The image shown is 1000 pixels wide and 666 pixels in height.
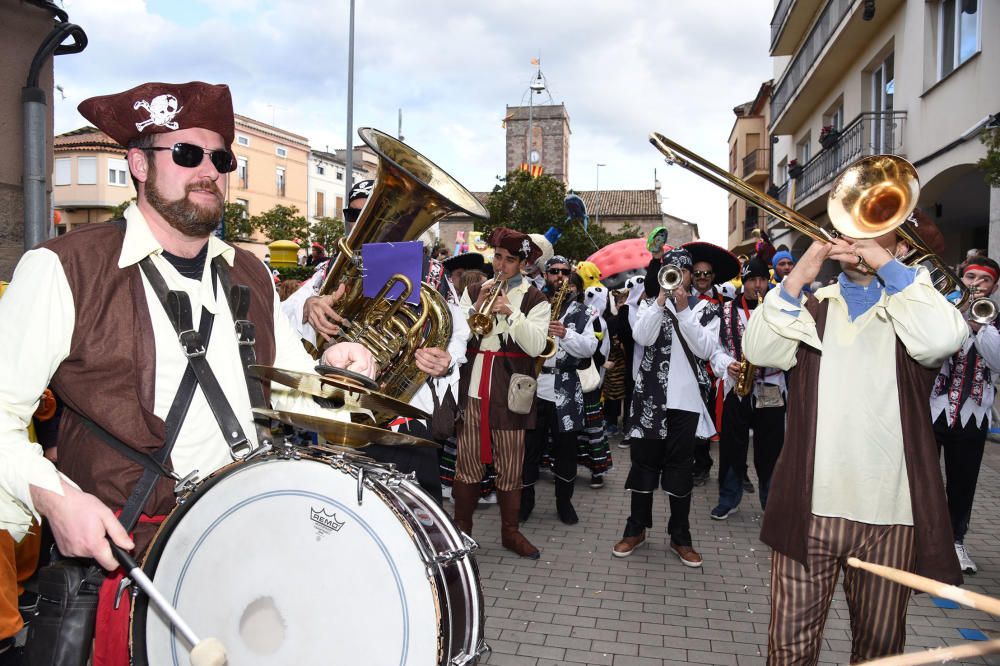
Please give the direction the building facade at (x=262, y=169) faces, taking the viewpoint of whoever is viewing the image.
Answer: facing the viewer and to the right of the viewer

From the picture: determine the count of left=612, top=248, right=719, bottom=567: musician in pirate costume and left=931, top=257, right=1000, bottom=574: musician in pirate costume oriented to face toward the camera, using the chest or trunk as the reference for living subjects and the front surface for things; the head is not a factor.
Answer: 2

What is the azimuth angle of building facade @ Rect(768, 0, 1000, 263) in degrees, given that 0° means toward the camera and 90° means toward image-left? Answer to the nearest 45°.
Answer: approximately 45°

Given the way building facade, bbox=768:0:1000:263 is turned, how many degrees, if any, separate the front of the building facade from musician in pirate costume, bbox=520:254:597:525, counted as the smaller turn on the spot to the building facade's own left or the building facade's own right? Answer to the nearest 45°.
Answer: approximately 45° to the building facade's own left

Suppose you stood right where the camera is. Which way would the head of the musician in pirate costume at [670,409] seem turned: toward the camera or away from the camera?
toward the camera

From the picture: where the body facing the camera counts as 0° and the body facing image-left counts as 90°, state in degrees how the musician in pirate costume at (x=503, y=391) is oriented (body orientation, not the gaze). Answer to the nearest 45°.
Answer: approximately 45°

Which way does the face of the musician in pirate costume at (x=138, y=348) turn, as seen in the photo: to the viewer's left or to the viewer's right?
to the viewer's right

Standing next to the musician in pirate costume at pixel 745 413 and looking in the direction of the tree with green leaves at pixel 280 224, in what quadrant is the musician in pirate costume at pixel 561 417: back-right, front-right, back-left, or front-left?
front-left

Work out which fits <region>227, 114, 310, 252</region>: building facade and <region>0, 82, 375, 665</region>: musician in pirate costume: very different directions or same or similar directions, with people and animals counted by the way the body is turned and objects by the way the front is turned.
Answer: same or similar directions

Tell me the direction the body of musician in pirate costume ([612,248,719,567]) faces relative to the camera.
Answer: toward the camera

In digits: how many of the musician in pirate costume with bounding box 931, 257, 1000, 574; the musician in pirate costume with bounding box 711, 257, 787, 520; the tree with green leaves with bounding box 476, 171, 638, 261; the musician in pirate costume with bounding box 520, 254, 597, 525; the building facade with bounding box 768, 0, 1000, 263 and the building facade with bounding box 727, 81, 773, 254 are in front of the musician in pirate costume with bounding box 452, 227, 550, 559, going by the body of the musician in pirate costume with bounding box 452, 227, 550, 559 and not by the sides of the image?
0

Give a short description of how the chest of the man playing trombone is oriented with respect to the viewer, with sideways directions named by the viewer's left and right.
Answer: facing the viewer

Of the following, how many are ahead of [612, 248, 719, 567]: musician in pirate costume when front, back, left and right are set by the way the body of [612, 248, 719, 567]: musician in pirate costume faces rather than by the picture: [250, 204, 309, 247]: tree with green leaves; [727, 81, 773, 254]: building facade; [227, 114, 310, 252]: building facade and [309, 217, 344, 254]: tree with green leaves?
0

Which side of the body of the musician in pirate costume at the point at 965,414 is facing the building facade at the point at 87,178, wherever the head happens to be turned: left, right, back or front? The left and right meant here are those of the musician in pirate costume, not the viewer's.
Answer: right

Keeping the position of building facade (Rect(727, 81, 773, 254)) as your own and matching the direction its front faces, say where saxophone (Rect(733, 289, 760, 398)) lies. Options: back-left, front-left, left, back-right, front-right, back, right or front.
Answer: front-left

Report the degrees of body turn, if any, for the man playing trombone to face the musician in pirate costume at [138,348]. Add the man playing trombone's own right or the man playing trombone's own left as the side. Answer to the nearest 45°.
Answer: approximately 45° to the man playing trombone's own right
